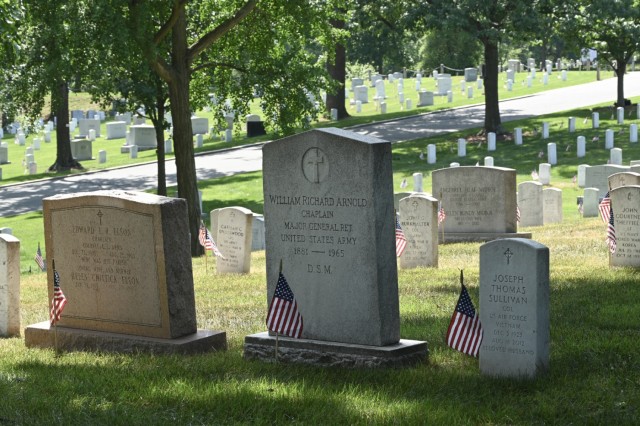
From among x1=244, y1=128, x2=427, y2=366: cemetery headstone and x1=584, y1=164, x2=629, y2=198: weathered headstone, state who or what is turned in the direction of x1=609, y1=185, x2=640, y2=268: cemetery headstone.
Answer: the weathered headstone

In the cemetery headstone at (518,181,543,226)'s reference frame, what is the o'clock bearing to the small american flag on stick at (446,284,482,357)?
The small american flag on stick is roughly at 12 o'clock from the cemetery headstone.

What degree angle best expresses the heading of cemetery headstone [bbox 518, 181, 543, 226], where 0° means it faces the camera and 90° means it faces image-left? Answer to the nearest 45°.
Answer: approximately 0°

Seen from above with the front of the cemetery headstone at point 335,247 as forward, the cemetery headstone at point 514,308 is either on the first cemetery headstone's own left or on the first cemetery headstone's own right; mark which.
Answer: on the first cemetery headstone's own left

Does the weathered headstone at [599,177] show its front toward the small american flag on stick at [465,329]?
yes

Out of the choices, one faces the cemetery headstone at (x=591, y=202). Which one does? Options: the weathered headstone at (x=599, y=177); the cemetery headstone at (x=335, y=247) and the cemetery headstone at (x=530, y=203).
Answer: the weathered headstone

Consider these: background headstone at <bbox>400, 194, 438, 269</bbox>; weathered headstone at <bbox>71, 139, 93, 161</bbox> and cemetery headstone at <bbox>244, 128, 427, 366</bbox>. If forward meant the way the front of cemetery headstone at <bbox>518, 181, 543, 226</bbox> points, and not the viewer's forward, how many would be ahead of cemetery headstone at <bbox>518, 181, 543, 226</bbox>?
2

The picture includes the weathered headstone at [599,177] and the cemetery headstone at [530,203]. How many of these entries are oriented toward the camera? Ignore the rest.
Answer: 2

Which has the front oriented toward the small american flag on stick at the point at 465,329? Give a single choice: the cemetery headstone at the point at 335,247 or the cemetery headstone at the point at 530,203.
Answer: the cemetery headstone at the point at 530,203

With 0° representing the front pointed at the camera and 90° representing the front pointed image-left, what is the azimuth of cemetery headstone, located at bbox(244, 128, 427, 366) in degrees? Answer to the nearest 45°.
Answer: approximately 45°

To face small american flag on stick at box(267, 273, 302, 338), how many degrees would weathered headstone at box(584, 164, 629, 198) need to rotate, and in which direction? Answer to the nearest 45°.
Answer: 0° — it already faces it

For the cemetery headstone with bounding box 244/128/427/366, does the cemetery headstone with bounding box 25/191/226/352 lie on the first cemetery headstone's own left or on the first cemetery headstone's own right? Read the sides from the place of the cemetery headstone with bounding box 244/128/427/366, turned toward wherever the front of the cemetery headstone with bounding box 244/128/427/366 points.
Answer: on the first cemetery headstone's own right

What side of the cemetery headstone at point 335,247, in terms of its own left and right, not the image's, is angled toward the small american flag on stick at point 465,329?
left

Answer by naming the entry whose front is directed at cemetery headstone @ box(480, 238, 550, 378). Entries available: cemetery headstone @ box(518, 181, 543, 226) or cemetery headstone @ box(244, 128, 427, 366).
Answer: cemetery headstone @ box(518, 181, 543, 226)

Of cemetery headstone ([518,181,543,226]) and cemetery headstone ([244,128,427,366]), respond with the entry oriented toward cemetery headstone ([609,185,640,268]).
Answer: cemetery headstone ([518,181,543,226])
